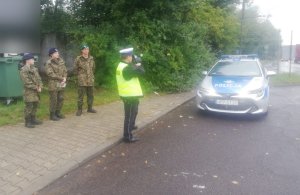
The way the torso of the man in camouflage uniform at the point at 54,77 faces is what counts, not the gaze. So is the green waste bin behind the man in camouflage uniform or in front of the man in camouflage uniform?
behind

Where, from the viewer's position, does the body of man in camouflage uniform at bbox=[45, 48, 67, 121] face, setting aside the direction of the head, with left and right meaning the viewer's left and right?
facing the viewer and to the right of the viewer

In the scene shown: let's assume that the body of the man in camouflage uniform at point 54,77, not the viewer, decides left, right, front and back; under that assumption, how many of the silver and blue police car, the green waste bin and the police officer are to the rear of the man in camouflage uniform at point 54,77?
1

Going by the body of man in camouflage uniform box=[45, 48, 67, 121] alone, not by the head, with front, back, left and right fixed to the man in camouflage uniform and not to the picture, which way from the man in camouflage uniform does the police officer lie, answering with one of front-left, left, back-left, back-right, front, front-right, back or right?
front

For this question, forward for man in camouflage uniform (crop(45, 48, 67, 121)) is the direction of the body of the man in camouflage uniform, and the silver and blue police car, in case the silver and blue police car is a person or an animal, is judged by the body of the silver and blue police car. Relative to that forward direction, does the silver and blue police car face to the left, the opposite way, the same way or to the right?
to the right

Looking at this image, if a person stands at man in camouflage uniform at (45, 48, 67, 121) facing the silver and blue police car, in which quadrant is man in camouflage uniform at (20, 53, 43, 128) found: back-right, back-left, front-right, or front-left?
back-right

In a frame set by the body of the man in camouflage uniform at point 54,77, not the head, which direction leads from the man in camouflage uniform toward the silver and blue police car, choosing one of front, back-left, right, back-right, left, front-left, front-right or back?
front-left

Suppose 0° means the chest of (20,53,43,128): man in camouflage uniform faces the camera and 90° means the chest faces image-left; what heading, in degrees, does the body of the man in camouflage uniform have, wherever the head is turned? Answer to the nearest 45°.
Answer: approximately 270°

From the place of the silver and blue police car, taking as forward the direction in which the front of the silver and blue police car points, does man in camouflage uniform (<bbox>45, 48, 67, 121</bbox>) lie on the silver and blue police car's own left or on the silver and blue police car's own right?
on the silver and blue police car's own right

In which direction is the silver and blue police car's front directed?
toward the camera

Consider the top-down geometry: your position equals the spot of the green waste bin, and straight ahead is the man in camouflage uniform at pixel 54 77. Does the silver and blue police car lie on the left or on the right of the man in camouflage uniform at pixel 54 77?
left
